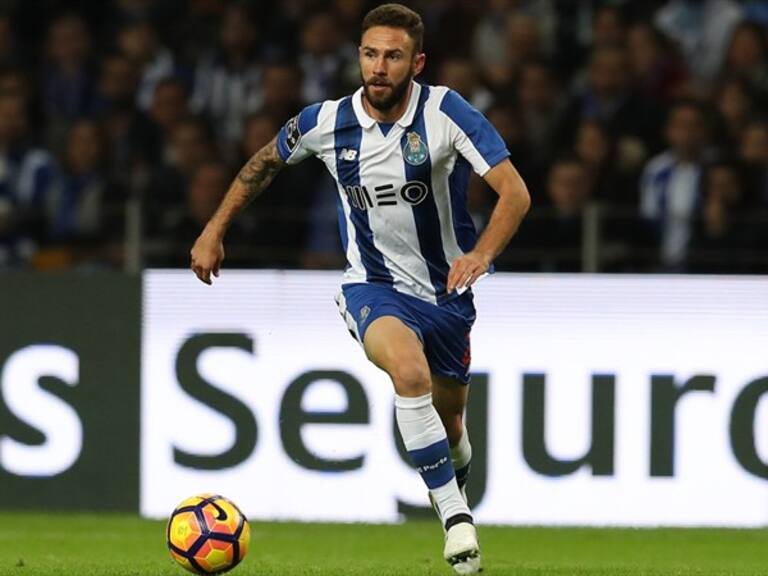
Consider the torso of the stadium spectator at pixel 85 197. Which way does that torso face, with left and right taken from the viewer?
facing the viewer

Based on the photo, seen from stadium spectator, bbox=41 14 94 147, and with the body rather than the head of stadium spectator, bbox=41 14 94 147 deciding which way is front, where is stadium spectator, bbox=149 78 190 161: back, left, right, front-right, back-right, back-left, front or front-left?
front-left

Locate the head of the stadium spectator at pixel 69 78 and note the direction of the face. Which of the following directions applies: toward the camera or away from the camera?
toward the camera

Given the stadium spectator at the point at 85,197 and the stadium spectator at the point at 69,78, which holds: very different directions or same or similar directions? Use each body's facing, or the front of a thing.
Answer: same or similar directions

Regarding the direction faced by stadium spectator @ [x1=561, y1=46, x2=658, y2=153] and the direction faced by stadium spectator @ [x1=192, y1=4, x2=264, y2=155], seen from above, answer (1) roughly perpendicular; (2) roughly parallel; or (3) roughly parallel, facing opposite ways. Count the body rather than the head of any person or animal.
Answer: roughly parallel

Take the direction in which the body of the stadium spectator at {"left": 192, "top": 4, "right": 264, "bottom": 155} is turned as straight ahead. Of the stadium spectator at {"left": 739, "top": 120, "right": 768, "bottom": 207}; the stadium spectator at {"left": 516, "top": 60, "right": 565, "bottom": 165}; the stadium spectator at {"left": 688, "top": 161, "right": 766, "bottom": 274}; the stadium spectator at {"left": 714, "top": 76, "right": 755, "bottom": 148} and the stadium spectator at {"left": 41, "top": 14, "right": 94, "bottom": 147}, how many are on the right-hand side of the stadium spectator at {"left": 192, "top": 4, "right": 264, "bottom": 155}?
1

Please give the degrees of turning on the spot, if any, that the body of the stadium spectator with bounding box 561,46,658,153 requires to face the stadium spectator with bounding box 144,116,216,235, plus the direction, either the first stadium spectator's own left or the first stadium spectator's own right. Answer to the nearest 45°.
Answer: approximately 90° to the first stadium spectator's own right

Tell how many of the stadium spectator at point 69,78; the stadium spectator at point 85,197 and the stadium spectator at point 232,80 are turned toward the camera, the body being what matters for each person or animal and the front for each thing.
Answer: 3

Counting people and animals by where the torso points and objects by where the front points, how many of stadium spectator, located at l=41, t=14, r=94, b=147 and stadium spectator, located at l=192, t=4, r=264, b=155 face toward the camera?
2

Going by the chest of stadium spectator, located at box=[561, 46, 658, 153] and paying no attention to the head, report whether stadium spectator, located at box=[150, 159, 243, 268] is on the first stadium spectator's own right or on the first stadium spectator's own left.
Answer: on the first stadium spectator's own right

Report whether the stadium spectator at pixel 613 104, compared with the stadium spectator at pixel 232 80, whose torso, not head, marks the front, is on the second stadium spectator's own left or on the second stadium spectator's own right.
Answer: on the second stadium spectator's own left

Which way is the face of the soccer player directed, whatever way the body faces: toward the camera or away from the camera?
toward the camera

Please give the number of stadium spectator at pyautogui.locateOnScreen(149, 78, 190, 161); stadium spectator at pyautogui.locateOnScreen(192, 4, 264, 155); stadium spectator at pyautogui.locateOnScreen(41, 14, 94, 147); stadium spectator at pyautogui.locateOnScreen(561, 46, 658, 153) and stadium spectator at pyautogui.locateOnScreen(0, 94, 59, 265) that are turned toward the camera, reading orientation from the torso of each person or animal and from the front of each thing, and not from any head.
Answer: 5

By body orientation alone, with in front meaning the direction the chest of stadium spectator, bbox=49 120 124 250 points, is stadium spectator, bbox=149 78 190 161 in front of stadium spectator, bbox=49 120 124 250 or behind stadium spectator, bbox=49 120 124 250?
behind

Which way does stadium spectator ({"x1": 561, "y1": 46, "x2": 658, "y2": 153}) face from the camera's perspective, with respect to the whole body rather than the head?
toward the camera

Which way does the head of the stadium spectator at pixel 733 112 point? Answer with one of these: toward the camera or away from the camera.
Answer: toward the camera

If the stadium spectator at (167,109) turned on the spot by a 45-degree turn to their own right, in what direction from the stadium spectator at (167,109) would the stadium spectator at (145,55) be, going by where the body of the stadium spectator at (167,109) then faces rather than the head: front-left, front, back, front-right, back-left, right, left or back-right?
back-right
